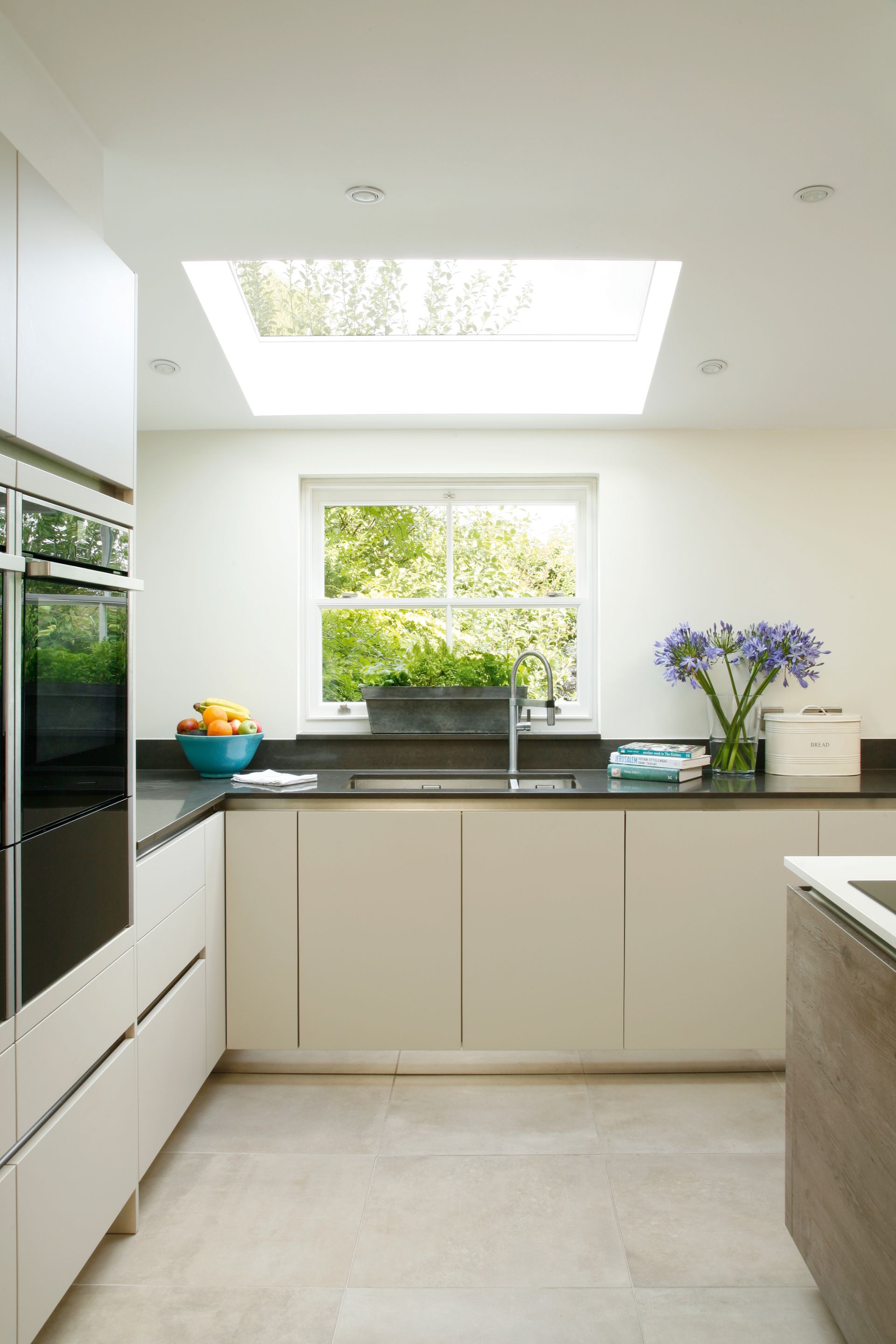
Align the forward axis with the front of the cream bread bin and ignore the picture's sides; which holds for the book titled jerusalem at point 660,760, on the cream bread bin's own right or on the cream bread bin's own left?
on the cream bread bin's own right

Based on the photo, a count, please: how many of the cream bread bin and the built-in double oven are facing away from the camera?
0

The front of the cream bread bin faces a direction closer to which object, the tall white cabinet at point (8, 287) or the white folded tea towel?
the tall white cabinet

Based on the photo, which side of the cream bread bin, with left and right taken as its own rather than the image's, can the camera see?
front

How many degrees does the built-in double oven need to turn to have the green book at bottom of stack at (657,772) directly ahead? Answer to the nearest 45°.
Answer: approximately 90° to its left

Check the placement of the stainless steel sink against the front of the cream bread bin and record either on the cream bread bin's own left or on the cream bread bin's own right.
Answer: on the cream bread bin's own right

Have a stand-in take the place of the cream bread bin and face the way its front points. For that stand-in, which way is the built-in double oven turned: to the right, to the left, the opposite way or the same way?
to the left

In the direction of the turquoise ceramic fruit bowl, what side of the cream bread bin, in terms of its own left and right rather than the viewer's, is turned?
right

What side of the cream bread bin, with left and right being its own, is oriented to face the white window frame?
right

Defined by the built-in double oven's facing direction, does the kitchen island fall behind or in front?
in front

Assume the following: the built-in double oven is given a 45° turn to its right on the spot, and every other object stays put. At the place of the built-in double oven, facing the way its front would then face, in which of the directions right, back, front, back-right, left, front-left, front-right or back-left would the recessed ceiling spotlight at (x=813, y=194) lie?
left

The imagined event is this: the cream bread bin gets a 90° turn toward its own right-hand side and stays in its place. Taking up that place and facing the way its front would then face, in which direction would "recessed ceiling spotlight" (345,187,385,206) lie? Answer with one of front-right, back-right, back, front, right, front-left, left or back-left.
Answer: front-left

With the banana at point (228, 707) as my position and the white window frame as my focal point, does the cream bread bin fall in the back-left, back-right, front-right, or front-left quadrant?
front-right

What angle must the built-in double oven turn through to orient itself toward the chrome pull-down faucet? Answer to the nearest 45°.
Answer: approximately 90° to its left

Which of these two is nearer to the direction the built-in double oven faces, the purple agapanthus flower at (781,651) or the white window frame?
the purple agapanthus flower

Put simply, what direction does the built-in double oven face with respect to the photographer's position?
facing the viewer and to the right of the viewer

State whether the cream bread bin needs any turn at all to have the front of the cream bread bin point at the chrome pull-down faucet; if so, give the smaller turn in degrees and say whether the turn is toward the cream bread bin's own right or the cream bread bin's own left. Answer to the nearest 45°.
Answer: approximately 90° to the cream bread bin's own right
